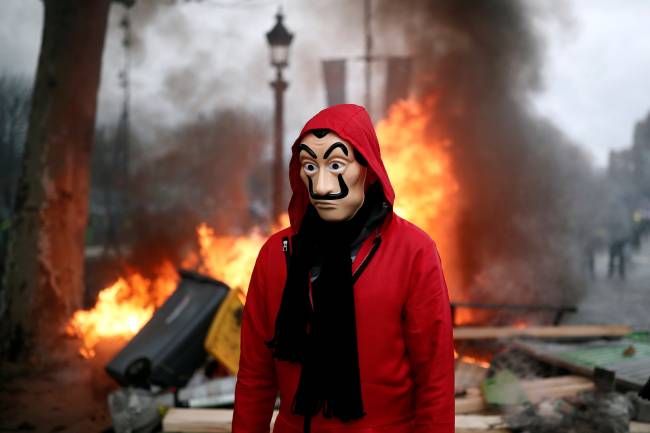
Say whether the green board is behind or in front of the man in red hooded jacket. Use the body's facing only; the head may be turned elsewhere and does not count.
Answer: behind

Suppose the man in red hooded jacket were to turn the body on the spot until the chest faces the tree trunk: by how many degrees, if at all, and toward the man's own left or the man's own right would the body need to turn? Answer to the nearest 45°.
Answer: approximately 90° to the man's own right

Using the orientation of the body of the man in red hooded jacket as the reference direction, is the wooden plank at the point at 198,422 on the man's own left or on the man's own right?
on the man's own right

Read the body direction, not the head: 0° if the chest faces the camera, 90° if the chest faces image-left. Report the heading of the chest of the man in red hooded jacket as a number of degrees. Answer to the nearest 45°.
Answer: approximately 45°

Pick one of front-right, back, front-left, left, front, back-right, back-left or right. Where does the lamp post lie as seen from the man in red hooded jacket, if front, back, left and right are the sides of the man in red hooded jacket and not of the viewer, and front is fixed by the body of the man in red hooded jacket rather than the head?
back-right

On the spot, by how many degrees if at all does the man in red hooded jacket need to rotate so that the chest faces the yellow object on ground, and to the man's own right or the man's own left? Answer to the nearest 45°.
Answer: approximately 135° to the man's own right

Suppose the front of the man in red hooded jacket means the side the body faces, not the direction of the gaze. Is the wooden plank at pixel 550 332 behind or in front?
behind
